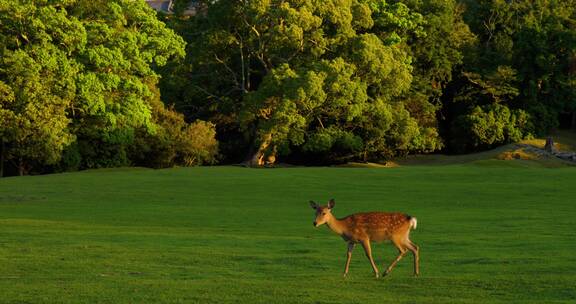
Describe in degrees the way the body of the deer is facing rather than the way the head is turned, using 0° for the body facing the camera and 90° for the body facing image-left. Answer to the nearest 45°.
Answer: approximately 90°
